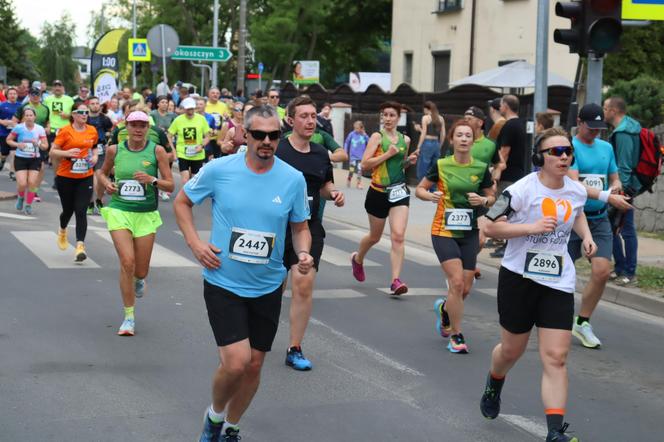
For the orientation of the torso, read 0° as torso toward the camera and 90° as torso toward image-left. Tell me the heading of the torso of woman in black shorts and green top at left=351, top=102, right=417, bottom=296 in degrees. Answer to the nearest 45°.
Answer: approximately 315°

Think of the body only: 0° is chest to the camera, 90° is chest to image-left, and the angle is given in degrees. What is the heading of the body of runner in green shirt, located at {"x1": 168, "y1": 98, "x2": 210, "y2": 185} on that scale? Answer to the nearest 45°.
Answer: approximately 0°

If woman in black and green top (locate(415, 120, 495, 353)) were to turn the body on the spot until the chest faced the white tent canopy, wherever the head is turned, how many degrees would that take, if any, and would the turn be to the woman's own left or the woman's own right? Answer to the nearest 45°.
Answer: approximately 180°

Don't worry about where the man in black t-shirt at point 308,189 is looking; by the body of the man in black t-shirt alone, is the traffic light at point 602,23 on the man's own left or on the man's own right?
on the man's own left

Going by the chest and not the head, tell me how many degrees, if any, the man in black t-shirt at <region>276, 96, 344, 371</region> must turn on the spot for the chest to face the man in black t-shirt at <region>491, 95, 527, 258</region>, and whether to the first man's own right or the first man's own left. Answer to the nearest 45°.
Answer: approximately 90° to the first man's own left

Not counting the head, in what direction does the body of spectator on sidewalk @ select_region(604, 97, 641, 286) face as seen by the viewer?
to the viewer's left
